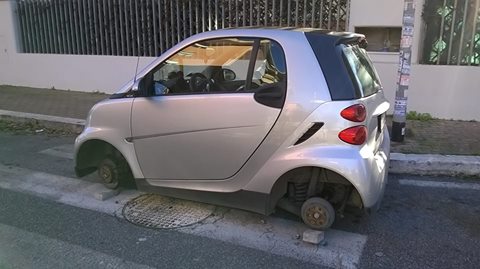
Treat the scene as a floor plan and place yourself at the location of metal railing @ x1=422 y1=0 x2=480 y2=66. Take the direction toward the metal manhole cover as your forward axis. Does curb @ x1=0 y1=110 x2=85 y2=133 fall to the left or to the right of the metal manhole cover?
right

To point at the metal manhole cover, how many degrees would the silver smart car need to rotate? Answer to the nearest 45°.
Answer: approximately 45° to its left

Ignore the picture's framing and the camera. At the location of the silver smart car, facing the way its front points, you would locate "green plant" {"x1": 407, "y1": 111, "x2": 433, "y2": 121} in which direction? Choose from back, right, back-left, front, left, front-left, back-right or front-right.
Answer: right

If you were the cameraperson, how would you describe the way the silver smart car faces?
facing away from the viewer and to the left of the viewer

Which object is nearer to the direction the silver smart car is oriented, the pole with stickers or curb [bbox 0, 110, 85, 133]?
the curb

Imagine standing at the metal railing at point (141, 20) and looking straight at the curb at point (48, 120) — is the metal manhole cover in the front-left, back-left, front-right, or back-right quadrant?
front-left

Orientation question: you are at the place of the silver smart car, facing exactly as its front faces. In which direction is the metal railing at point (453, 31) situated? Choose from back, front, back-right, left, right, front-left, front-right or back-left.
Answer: right

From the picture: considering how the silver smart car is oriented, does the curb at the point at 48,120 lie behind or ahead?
ahead

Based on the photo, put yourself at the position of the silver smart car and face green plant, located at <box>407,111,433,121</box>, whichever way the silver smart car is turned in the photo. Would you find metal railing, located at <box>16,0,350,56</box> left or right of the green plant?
left

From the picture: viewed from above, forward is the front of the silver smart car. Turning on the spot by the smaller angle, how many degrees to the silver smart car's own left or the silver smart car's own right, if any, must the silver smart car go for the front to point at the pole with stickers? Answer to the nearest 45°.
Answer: approximately 90° to the silver smart car's own right

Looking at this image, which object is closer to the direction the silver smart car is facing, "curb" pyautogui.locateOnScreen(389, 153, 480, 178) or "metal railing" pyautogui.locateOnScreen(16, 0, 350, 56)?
the metal railing
